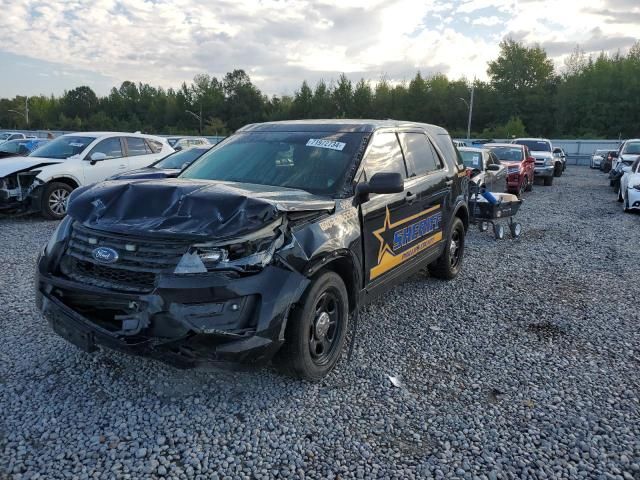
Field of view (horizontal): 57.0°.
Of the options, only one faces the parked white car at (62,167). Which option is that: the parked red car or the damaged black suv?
the parked red car

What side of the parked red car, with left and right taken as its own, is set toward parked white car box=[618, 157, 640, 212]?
left

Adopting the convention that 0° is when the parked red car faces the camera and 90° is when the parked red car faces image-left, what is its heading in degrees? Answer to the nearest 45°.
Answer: approximately 45°

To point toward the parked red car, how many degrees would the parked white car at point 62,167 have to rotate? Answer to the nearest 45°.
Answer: approximately 135° to its left

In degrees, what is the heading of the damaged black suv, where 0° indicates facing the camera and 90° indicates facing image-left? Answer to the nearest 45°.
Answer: approximately 45°

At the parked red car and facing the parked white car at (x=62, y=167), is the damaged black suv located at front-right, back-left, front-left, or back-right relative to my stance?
front-left

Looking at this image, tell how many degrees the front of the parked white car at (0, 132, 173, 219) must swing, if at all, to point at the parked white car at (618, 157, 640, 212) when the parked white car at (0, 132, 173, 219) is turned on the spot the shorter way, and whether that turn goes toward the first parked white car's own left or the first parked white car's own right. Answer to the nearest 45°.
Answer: approximately 135° to the first parked white car's own left

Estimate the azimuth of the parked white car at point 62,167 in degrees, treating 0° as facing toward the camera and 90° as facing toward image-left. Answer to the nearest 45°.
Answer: approximately 45°

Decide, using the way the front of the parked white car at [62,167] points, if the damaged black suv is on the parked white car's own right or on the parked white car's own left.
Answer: on the parked white car's own left

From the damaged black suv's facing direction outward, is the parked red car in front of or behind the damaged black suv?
behind
